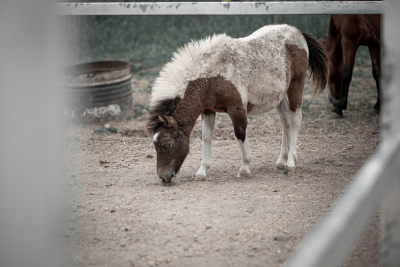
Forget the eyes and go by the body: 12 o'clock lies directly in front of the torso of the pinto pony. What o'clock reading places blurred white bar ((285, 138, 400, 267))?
The blurred white bar is roughly at 10 o'clock from the pinto pony.

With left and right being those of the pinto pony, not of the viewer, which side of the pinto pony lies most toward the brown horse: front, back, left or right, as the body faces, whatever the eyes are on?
back

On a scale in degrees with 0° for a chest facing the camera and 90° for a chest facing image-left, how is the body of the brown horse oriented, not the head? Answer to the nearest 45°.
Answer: approximately 45°

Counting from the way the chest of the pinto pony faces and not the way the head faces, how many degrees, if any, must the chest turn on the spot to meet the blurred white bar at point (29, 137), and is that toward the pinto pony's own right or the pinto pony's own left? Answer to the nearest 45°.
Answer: approximately 45° to the pinto pony's own left

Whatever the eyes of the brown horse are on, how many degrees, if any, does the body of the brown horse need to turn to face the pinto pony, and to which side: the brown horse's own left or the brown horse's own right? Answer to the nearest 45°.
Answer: approximately 45° to the brown horse's own left

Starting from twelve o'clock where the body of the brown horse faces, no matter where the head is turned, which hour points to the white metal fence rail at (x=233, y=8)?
The white metal fence rail is roughly at 11 o'clock from the brown horse.
